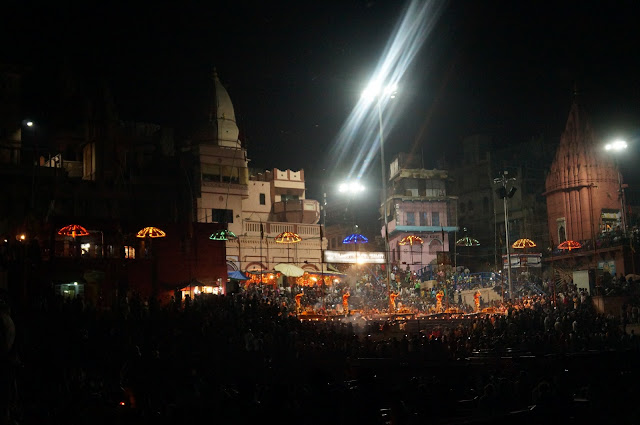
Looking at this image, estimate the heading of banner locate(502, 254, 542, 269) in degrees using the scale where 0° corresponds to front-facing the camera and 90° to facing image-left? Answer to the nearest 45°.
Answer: approximately 0°

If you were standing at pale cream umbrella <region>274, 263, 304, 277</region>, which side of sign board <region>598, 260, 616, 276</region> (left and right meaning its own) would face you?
right

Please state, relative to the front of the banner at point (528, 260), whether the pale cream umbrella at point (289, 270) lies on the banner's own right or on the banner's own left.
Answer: on the banner's own right

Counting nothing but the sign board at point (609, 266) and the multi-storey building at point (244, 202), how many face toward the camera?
2

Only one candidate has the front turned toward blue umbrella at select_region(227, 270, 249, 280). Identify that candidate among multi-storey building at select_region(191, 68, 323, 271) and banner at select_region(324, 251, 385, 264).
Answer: the multi-storey building

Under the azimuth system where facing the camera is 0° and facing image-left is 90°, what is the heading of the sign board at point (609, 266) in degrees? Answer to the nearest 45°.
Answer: approximately 0°

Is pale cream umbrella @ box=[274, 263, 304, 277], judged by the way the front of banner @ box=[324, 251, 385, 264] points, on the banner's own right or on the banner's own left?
on the banner's own right

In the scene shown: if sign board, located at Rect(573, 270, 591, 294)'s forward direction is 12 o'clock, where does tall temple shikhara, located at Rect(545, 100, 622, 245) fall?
The tall temple shikhara is roughly at 6 o'clock from the sign board.

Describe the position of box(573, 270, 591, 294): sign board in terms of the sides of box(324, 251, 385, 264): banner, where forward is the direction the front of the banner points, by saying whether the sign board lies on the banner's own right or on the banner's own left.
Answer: on the banner's own left

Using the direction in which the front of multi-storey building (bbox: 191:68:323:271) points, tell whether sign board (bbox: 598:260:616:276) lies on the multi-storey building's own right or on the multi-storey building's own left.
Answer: on the multi-storey building's own left
